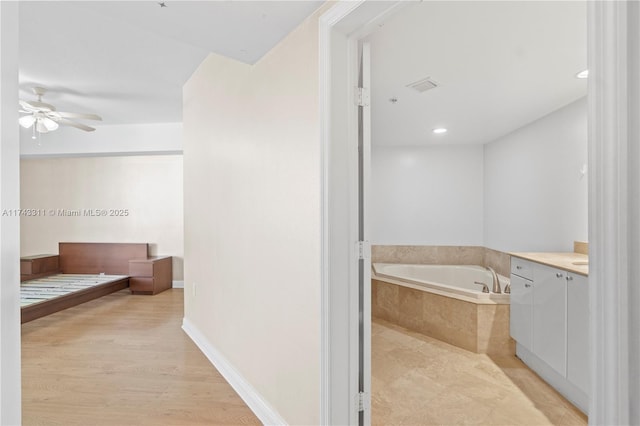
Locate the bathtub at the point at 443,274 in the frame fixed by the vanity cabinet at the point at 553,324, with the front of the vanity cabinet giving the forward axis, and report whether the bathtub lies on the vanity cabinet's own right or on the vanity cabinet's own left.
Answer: on the vanity cabinet's own right

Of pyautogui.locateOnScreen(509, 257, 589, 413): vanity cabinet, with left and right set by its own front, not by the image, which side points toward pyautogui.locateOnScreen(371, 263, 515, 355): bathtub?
right

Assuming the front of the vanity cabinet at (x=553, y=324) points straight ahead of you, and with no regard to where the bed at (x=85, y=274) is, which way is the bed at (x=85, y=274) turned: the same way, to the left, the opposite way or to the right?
to the left

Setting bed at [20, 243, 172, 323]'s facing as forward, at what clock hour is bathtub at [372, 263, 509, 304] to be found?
The bathtub is roughly at 9 o'clock from the bed.

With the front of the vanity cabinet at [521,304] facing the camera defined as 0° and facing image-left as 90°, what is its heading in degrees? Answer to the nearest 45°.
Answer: approximately 45°

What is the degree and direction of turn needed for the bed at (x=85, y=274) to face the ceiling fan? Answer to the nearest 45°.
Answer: approximately 45° to its left

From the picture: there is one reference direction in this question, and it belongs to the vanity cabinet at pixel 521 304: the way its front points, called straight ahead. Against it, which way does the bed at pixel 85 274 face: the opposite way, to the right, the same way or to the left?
to the left

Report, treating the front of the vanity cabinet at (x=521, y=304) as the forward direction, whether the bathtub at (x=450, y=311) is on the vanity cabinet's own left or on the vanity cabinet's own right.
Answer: on the vanity cabinet's own right

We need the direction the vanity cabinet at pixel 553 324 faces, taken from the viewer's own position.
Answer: facing the viewer and to the left of the viewer

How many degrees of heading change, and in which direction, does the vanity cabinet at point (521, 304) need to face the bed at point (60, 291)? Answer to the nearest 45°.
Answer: approximately 45° to its right

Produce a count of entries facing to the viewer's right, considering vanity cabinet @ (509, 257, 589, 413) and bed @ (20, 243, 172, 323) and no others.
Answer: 0

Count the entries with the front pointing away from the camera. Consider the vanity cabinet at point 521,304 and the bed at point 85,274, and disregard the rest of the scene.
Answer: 0

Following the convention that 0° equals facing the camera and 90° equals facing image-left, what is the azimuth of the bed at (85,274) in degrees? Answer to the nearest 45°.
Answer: approximately 45°
